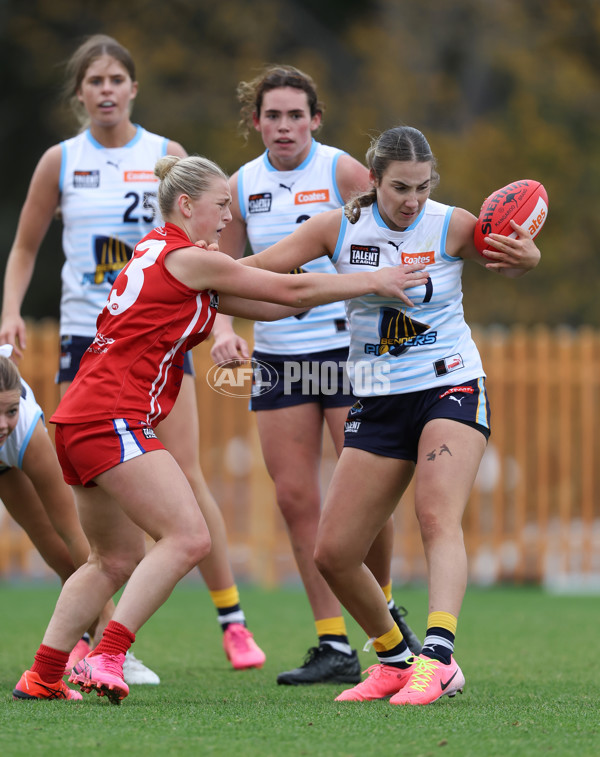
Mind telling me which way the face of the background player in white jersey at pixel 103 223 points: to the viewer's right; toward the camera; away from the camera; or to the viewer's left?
toward the camera

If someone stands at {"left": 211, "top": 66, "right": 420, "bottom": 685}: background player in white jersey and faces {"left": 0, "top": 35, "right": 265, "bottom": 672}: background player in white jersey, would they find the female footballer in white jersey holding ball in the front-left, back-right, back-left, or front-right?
back-left

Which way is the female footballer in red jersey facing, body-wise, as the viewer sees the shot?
to the viewer's right

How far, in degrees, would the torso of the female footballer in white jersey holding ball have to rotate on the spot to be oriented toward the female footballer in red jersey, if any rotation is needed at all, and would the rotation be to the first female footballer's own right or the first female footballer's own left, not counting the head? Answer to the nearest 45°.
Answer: approximately 90° to the first female footballer's own right

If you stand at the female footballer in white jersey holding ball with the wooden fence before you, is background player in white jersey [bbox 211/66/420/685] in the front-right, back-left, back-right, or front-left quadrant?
front-left

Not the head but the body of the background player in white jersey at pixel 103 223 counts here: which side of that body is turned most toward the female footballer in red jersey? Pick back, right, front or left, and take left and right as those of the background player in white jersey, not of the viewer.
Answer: front

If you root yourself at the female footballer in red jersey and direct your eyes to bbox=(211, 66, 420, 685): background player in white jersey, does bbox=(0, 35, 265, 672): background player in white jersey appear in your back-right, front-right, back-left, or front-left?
front-left

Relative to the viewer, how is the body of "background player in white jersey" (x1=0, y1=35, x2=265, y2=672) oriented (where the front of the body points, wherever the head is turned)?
toward the camera

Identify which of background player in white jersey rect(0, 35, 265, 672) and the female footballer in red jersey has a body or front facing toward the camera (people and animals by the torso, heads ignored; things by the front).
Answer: the background player in white jersey

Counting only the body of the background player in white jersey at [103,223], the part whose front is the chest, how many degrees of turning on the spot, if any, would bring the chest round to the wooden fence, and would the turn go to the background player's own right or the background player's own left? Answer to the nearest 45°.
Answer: approximately 135° to the background player's own left

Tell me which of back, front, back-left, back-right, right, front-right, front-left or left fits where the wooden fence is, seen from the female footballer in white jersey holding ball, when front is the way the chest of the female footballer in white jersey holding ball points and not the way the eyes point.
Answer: back

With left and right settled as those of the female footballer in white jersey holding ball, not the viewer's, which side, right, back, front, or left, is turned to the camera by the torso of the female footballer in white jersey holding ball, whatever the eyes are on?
front

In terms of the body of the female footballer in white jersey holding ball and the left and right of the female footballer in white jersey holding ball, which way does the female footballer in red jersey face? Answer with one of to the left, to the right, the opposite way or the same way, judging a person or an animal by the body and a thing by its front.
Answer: to the left
